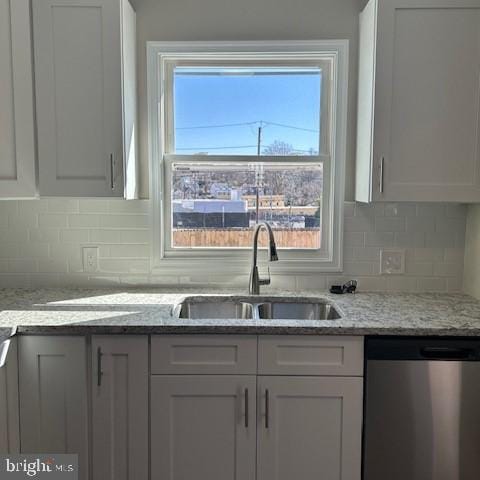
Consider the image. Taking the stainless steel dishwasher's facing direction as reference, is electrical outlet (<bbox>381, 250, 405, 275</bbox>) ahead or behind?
behind

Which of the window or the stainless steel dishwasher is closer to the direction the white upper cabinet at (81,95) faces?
the stainless steel dishwasher

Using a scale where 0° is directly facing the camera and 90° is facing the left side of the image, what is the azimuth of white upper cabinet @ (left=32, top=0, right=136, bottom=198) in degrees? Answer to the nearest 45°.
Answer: approximately 0°

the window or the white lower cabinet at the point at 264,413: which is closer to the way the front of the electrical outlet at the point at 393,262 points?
the white lower cabinet

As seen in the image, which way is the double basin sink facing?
toward the camera

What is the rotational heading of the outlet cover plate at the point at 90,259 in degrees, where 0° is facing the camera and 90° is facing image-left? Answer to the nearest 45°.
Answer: approximately 0°

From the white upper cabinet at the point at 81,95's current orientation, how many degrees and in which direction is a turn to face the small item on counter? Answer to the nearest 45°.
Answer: approximately 90° to its left

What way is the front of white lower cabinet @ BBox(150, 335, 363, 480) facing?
toward the camera

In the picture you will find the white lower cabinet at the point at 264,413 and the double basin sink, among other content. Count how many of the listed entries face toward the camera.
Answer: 2
